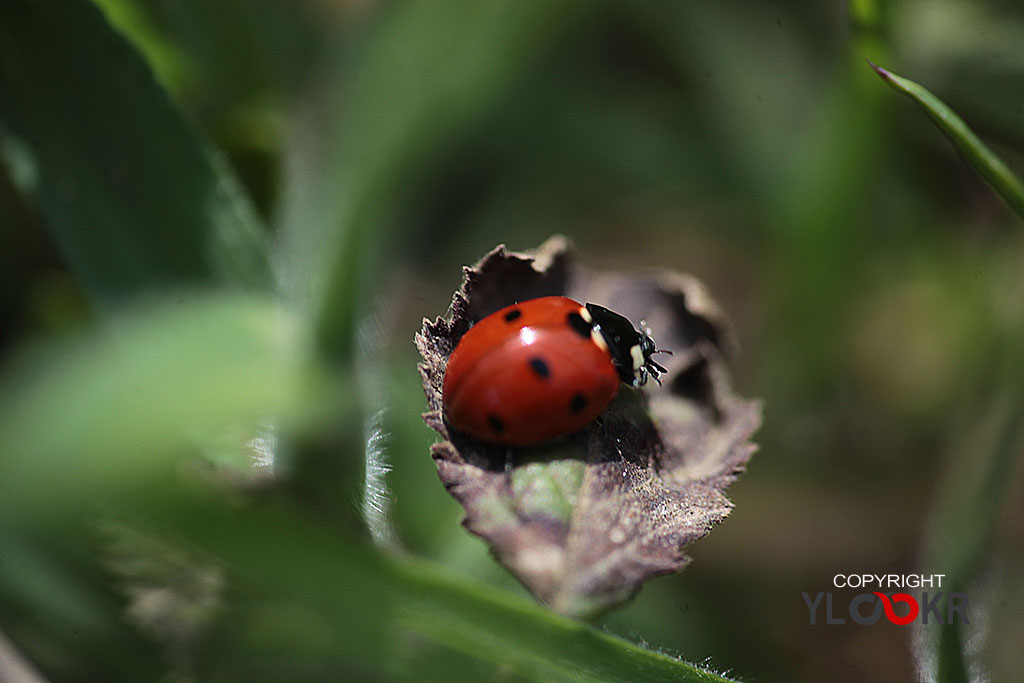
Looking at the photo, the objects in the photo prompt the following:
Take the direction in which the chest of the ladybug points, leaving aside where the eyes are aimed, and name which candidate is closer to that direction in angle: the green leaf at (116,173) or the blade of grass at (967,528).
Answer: the blade of grass

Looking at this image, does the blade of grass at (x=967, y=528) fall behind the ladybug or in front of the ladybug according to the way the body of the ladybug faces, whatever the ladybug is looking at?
in front

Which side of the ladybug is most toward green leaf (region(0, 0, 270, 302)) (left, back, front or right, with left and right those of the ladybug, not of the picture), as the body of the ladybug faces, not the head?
back

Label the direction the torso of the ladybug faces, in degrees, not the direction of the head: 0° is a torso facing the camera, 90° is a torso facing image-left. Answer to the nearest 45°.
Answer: approximately 270°

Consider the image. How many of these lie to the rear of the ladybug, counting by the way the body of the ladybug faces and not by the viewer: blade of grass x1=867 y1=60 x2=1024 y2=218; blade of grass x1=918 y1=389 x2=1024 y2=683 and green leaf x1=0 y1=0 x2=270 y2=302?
1

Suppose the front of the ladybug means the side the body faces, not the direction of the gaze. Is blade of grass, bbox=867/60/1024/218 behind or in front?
in front
